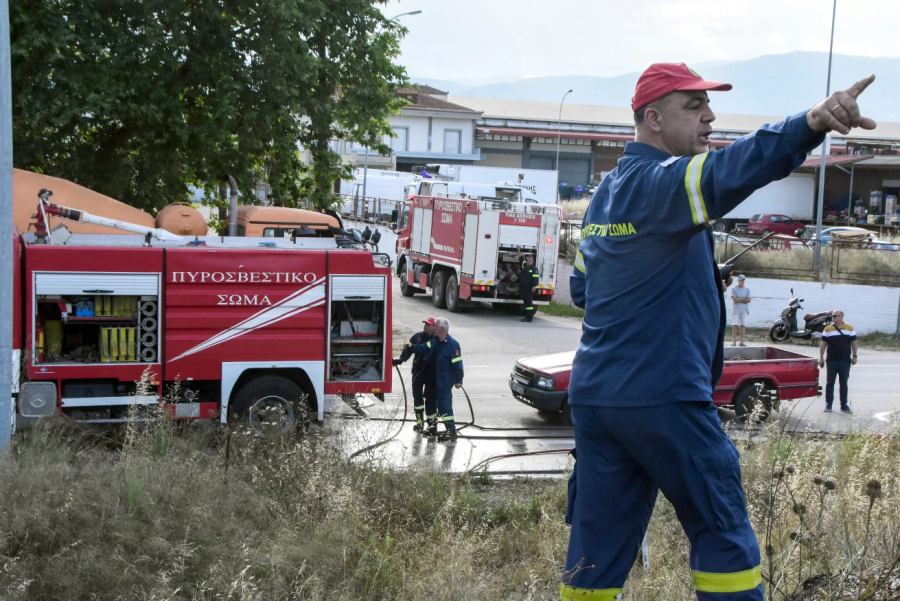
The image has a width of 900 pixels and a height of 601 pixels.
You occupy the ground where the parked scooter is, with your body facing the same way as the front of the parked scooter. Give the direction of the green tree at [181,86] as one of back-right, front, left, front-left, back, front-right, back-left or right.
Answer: front-left

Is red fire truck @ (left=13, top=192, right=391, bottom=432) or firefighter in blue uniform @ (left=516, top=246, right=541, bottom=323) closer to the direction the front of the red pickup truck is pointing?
the red fire truck

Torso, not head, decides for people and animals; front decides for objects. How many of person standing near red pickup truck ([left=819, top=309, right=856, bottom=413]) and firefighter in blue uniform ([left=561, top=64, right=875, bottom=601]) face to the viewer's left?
0

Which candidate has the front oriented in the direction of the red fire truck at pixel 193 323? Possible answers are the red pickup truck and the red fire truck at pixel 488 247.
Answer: the red pickup truck

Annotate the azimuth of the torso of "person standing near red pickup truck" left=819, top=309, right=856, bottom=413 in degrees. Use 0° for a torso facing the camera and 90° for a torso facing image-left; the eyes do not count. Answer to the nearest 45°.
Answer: approximately 0°

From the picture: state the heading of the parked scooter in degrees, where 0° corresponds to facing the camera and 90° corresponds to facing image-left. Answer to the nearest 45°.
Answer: approximately 90°

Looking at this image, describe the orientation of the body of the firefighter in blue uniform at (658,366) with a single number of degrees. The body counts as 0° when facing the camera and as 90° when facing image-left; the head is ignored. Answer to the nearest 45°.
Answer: approximately 225°

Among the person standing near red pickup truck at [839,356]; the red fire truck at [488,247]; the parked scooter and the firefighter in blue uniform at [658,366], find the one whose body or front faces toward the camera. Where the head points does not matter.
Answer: the person standing near red pickup truck

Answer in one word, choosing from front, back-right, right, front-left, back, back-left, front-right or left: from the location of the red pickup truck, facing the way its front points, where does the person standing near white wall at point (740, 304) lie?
back-right

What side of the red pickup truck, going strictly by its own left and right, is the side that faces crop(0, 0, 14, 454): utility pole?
front

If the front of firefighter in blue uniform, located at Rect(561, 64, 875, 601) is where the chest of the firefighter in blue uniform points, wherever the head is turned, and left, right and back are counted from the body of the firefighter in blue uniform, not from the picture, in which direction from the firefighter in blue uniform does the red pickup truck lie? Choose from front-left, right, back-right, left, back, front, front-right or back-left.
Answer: front-left

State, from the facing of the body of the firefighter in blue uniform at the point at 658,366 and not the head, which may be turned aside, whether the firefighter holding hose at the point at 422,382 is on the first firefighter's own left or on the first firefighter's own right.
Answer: on the first firefighter's own left
